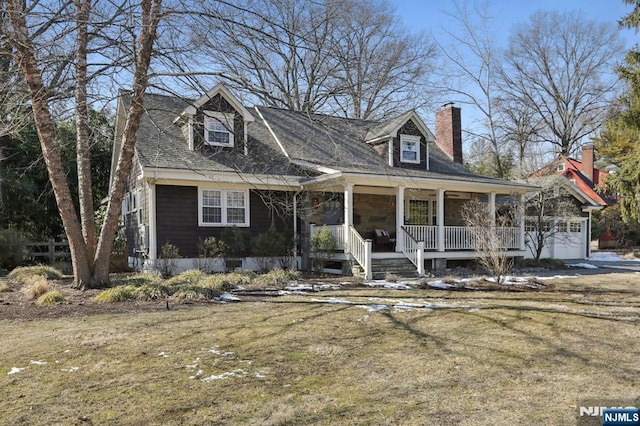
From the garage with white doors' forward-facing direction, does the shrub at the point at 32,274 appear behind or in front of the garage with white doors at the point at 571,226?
in front

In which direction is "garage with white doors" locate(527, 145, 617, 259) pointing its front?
toward the camera

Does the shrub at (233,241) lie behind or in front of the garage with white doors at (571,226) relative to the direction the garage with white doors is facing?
in front

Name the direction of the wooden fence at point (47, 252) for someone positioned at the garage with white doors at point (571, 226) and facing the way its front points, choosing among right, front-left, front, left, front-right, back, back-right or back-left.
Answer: front-right

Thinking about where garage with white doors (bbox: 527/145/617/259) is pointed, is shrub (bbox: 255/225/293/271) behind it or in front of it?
in front
